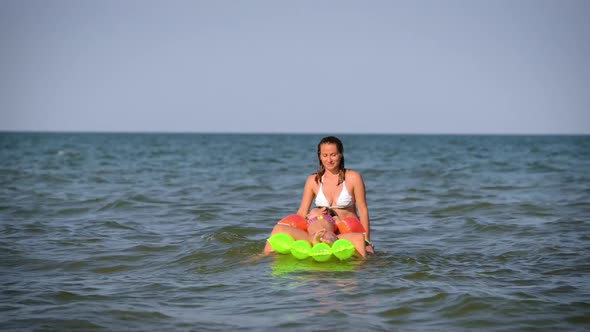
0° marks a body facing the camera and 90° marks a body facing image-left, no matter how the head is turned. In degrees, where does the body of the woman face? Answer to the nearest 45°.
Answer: approximately 0°
